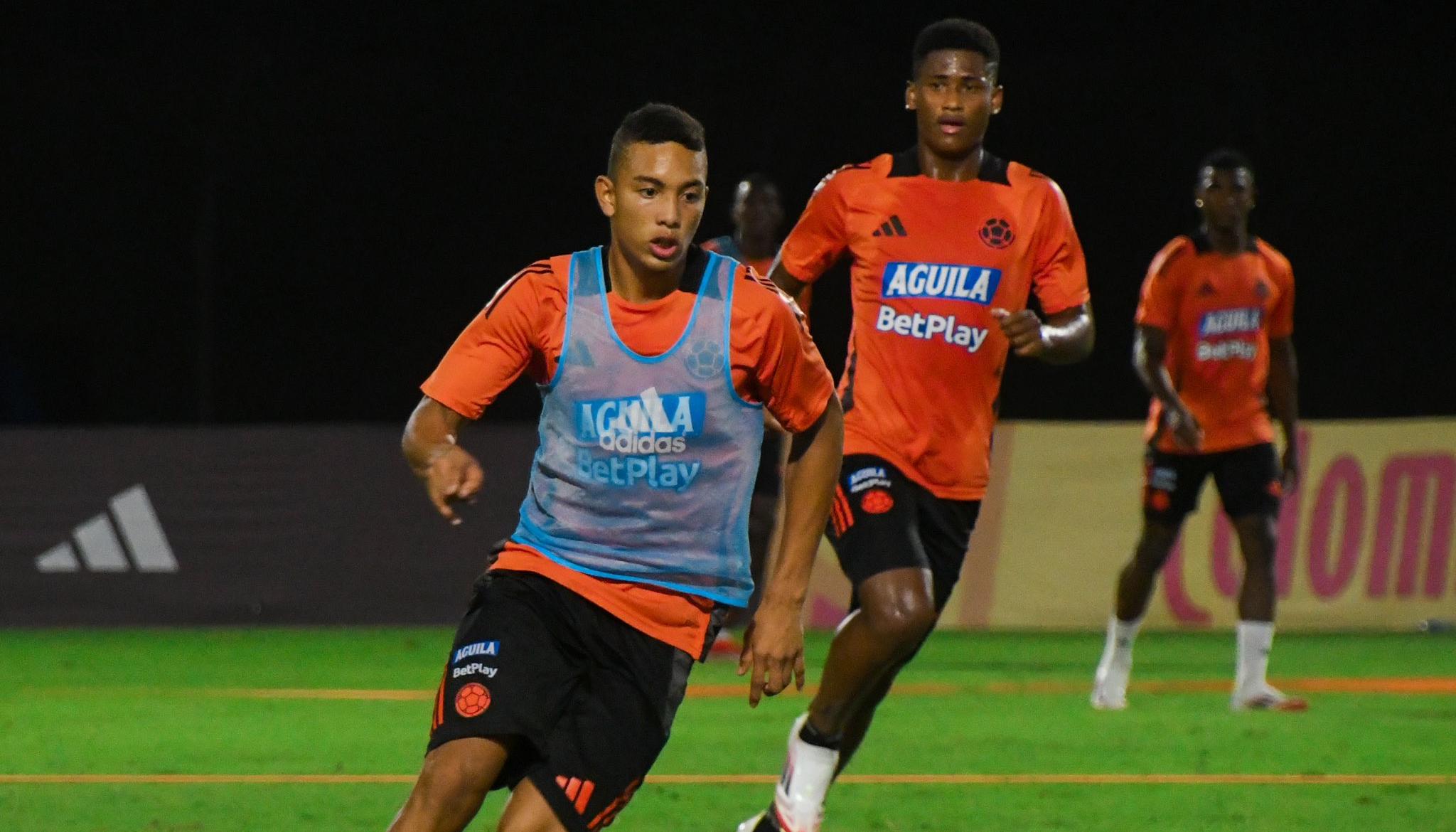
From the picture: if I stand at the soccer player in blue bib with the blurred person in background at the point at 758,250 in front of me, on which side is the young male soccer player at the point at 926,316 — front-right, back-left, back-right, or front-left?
front-right

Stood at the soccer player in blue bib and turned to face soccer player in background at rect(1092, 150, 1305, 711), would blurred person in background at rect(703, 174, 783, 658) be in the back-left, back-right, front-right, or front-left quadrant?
front-left

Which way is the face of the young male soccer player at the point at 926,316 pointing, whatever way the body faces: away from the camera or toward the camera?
toward the camera

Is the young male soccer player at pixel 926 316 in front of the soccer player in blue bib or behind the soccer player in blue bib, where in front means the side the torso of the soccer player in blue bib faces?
behind

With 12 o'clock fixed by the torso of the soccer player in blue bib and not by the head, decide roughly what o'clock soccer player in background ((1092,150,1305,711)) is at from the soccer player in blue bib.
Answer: The soccer player in background is roughly at 7 o'clock from the soccer player in blue bib.

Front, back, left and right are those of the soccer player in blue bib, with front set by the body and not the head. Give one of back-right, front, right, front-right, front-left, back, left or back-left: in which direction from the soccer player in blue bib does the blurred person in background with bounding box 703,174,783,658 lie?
back

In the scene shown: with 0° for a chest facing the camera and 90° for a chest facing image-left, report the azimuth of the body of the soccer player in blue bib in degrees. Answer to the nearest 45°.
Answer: approximately 0°
